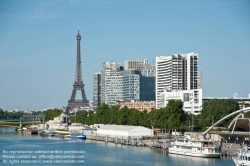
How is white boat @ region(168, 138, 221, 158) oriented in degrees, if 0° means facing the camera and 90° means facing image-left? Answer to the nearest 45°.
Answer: approximately 90°

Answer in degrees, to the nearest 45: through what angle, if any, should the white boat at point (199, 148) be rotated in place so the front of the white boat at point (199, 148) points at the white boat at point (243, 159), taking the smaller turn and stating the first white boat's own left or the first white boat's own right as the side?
approximately 180°
